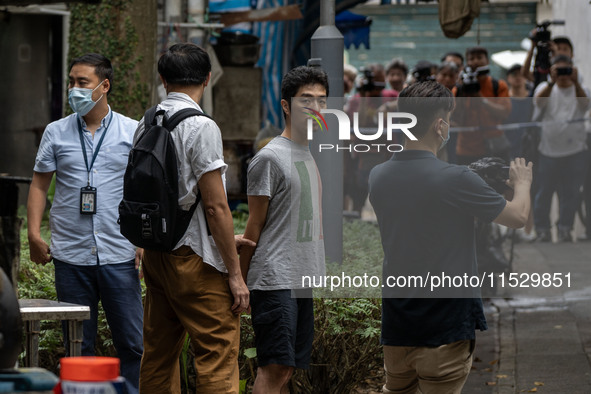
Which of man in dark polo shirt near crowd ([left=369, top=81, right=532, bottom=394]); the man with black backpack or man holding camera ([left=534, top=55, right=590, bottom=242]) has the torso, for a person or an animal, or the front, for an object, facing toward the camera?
the man holding camera

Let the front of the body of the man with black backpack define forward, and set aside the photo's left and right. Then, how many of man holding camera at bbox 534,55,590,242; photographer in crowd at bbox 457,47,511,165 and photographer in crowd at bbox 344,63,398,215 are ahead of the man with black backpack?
3

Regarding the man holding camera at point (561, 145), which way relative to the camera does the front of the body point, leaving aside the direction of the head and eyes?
toward the camera

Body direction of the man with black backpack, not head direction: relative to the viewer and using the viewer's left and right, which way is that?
facing away from the viewer and to the right of the viewer

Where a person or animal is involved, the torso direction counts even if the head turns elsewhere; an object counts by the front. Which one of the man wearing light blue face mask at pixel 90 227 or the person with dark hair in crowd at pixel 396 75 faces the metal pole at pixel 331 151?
the person with dark hair in crowd

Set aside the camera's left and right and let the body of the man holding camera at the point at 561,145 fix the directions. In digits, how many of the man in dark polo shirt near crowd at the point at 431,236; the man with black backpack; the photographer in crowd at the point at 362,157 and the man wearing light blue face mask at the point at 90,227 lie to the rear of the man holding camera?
0

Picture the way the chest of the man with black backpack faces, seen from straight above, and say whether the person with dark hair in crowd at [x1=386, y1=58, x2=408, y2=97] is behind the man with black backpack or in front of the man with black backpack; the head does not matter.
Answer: in front

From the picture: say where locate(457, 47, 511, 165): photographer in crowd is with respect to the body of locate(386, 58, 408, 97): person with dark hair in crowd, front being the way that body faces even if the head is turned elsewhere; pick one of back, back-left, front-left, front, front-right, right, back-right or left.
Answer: left

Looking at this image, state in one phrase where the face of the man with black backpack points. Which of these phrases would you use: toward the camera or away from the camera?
away from the camera

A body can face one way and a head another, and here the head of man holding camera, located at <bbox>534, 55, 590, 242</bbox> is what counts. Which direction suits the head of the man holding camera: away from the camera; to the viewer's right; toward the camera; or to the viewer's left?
toward the camera

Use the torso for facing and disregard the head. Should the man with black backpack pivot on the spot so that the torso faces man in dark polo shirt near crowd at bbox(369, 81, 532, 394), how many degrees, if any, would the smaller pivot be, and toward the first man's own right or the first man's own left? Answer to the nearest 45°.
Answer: approximately 45° to the first man's own right

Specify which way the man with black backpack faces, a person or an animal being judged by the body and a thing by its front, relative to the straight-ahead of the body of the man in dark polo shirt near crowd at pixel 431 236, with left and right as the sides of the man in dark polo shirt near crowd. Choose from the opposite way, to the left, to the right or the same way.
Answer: the same way

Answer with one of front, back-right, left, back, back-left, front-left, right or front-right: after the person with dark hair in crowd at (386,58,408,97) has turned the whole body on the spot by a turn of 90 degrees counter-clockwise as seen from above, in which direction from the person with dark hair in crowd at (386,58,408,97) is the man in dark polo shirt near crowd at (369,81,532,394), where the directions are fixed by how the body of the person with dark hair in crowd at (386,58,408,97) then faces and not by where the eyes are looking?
right

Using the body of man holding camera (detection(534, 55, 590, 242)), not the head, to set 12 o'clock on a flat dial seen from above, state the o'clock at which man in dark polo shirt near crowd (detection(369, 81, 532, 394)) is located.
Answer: The man in dark polo shirt near crowd is roughly at 12 o'clock from the man holding camera.

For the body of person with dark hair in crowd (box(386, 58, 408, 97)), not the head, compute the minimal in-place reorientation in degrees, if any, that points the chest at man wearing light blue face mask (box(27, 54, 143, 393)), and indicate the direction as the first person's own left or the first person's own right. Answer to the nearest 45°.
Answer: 0° — they already face them

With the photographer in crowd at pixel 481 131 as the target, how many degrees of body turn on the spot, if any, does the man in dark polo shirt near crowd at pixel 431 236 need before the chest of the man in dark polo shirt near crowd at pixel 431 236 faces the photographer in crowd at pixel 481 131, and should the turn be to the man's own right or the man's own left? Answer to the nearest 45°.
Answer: approximately 45° to the man's own left
